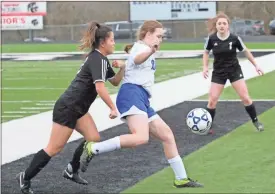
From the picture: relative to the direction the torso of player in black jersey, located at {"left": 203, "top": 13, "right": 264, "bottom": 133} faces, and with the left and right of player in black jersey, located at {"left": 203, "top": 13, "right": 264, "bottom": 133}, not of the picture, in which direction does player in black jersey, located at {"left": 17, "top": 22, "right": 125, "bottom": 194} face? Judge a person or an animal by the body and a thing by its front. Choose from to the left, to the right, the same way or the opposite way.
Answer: to the left

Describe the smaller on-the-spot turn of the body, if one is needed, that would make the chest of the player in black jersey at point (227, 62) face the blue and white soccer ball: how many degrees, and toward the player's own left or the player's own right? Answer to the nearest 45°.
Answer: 0° — they already face it

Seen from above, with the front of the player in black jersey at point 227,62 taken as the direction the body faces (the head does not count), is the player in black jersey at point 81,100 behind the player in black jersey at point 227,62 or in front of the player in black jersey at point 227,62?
in front

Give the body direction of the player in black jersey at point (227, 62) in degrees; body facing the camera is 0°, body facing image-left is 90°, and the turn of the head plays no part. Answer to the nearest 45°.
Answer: approximately 0°

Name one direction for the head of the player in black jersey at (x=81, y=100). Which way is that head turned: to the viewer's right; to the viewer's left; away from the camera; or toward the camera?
to the viewer's right

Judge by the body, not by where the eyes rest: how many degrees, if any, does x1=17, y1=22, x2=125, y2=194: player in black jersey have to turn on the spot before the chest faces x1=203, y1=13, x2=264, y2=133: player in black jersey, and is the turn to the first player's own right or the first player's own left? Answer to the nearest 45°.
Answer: approximately 45° to the first player's own left

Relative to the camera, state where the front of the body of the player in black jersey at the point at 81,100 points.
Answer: to the viewer's right

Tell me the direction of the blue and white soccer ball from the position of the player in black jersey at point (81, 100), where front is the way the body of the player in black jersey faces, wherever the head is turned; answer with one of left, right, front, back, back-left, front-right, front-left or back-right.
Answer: front-left
